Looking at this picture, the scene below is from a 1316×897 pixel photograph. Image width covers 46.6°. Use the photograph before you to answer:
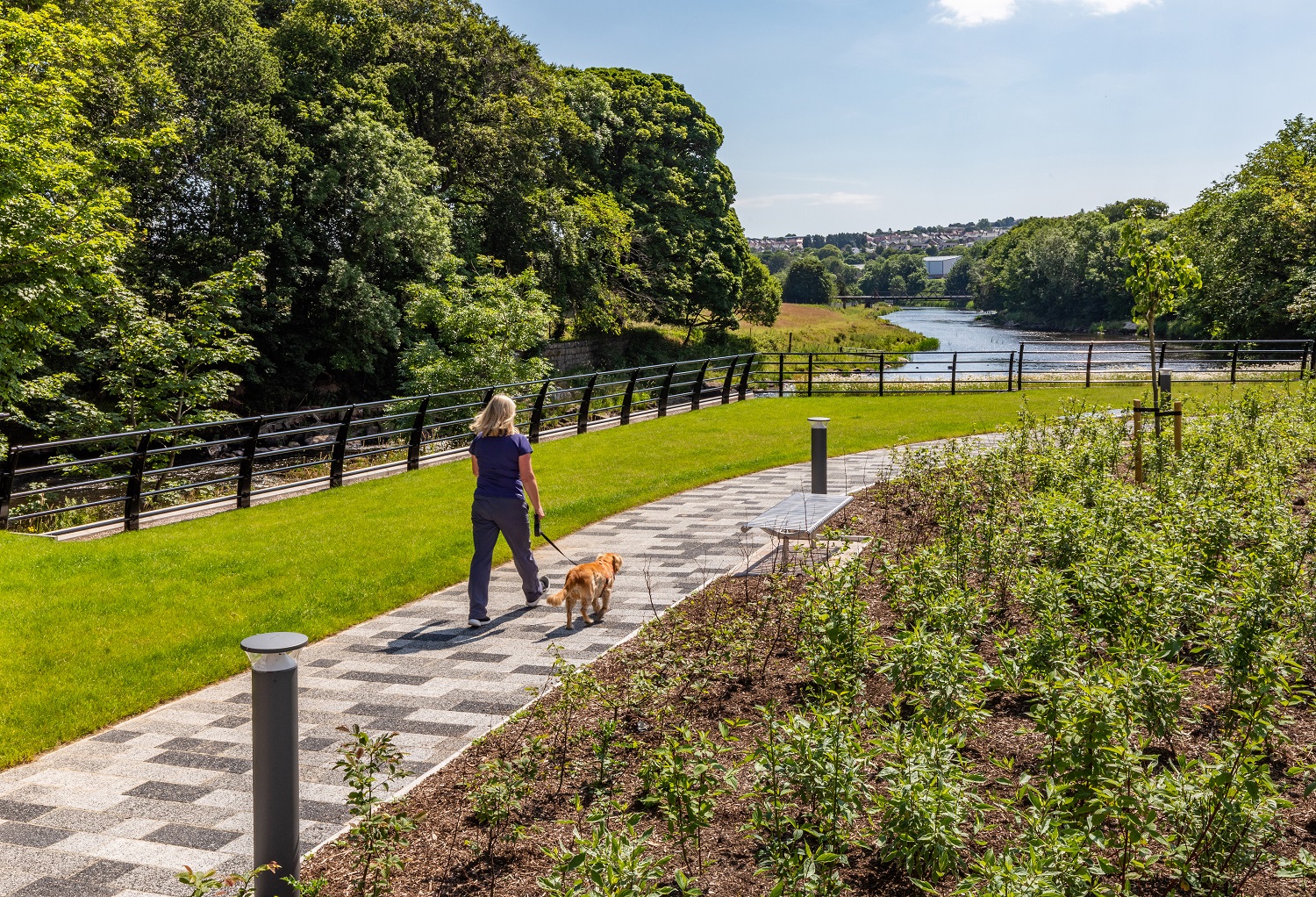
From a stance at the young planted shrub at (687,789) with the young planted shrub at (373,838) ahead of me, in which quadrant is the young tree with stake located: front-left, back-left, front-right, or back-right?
back-right

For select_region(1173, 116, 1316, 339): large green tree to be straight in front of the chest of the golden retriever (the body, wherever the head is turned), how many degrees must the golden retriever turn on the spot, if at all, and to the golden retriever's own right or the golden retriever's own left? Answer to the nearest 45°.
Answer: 0° — it already faces it

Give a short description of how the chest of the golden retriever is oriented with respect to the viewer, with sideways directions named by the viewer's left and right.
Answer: facing away from the viewer and to the right of the viewer

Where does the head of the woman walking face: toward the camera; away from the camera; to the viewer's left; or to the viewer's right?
away from the camera

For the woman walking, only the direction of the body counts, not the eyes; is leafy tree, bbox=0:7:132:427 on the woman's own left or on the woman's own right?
on the woman's own left

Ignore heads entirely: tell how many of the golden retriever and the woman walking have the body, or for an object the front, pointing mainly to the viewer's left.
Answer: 0

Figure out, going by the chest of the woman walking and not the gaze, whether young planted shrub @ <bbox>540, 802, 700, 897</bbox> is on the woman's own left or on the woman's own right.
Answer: on the woman's own right

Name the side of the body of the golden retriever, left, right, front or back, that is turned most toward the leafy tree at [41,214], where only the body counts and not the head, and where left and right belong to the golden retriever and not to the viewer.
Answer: left

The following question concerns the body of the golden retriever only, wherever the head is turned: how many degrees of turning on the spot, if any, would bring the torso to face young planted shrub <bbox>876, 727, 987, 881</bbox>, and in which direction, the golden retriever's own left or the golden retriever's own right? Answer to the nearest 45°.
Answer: approximately 135° to the golden retriever's own right

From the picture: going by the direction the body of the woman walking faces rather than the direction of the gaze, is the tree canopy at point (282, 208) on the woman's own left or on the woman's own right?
on the woman's own left

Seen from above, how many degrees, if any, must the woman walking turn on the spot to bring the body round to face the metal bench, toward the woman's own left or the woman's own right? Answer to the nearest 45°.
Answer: approximately 45° to the woman's own right

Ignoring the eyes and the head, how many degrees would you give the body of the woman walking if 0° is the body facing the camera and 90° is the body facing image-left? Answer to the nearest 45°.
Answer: approximately 225°
